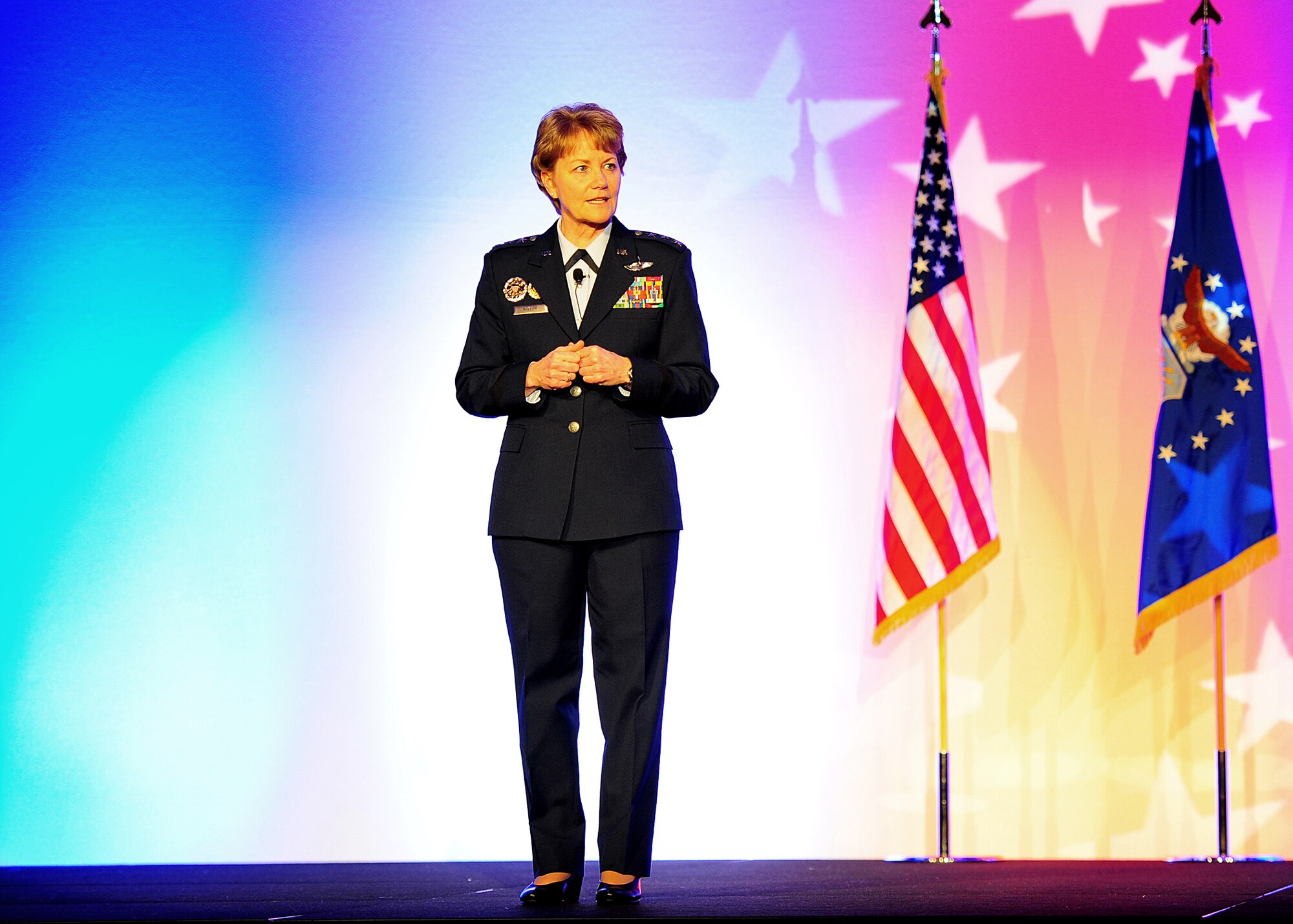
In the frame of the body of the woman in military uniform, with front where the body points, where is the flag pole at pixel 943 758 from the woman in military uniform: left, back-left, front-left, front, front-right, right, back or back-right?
back-left

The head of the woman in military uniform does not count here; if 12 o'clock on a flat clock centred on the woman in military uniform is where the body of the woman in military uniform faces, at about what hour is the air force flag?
The air force flag is roughly at 8 o'clock from the woman in military uniform.

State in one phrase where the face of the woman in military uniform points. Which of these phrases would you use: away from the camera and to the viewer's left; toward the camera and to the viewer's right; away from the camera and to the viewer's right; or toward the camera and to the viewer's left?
toward the camera and to the viewer's right

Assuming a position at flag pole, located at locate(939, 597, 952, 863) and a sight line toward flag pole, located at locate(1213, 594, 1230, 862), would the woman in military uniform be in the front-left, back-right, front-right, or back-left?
back-right

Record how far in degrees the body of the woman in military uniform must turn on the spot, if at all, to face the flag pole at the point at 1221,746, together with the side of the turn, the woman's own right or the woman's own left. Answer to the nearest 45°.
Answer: approximately 135° to the woman's own left

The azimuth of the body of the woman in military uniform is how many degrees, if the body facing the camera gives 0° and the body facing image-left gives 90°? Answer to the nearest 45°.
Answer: approximately 0°

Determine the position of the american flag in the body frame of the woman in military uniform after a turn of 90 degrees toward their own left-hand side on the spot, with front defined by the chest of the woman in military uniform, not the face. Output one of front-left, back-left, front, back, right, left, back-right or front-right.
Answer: front-left
